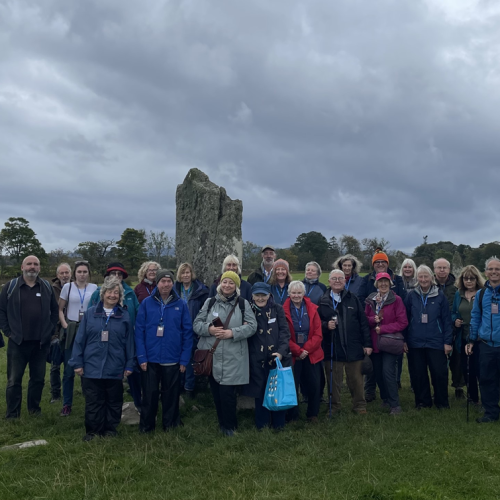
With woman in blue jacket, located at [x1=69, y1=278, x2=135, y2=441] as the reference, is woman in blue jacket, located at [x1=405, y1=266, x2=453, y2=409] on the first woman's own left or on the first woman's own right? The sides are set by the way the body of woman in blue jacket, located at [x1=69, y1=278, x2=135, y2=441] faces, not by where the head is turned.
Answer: on the first woman's own left

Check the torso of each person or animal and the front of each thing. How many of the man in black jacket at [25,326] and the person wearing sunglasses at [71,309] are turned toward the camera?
2

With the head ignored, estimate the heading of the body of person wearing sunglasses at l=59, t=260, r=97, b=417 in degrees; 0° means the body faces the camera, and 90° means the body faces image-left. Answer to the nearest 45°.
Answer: approximately 0°

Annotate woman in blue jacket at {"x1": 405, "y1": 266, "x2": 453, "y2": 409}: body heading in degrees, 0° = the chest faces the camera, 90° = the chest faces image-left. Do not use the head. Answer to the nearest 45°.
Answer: approximately 0°

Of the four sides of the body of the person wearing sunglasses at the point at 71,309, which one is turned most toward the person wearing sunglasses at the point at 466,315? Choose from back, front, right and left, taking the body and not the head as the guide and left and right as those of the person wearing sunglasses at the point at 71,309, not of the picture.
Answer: left

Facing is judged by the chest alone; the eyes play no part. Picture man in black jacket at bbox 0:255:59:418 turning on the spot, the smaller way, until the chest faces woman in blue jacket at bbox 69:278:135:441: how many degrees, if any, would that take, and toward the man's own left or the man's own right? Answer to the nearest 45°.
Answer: approximately 45° to the man's own left
